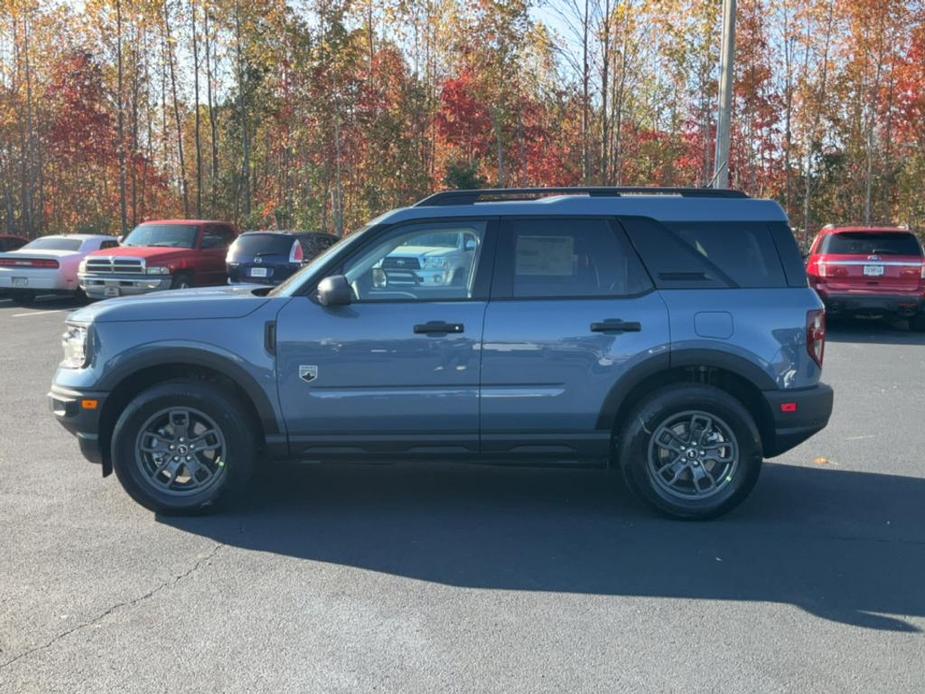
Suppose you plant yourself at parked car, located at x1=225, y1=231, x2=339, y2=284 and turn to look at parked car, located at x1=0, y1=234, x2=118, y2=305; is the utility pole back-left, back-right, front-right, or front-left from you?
back-right

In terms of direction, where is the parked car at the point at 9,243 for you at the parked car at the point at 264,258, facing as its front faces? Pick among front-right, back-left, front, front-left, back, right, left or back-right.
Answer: left

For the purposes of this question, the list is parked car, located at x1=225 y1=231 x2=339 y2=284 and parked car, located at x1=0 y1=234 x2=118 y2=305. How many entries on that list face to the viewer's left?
0

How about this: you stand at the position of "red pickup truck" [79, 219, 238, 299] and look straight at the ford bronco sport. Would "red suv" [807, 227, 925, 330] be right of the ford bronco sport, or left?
left

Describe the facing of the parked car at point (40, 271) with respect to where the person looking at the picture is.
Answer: facing away from the viewer and to the right of the viewer

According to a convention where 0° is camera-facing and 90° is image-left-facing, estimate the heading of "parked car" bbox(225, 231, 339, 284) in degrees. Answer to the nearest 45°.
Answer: approximately 225°

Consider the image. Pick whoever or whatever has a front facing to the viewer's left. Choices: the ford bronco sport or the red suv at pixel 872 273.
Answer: the ford bronco sport

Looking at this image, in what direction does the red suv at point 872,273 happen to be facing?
away from the camera

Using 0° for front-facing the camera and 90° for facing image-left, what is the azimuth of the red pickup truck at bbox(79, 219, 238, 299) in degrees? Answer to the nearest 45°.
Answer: approximately 45°

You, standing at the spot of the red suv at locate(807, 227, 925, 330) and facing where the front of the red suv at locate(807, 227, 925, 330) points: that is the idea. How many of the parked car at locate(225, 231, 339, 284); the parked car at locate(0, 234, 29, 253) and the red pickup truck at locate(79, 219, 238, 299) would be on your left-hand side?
3

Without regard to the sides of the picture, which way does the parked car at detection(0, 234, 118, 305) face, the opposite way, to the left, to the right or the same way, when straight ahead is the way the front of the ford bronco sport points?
to the right

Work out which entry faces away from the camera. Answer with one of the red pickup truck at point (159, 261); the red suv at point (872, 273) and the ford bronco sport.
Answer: the red suv at point (872, 273)

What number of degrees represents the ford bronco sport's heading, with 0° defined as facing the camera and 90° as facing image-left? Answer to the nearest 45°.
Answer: approximately 90°

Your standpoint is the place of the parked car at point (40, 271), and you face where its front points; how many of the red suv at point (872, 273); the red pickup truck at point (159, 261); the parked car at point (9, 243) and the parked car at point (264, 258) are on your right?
3

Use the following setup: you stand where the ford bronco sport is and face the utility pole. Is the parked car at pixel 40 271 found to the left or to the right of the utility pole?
left

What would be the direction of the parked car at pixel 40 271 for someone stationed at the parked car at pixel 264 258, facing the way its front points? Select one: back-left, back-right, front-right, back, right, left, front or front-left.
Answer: left
